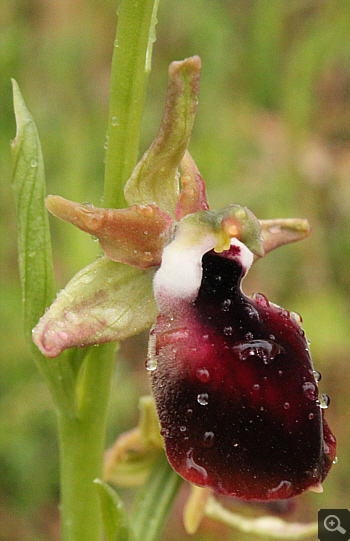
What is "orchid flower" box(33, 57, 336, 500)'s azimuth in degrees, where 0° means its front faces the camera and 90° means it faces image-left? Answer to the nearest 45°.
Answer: approximately 315°
